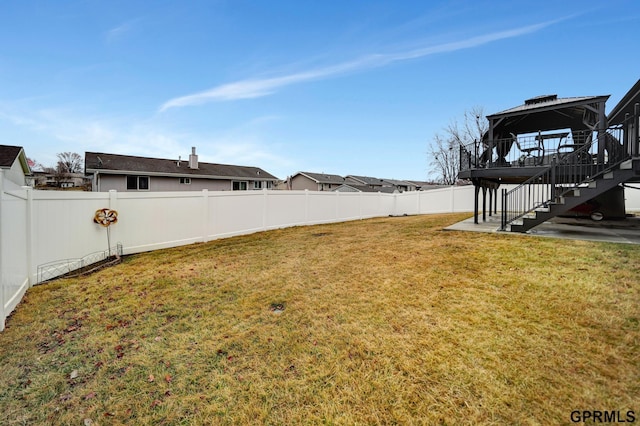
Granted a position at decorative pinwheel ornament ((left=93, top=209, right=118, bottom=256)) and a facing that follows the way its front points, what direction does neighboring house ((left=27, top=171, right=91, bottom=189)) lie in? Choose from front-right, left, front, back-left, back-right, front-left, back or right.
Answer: back

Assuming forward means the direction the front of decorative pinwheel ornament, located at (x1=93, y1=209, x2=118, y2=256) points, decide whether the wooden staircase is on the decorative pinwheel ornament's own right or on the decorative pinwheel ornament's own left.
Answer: on the decorative pinwheel ornament's own left

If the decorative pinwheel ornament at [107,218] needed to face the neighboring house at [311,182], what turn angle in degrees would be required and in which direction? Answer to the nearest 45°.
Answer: approximately 135° to its left

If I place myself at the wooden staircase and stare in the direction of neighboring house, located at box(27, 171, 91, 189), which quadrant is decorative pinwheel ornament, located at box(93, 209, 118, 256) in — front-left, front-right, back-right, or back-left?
front-left

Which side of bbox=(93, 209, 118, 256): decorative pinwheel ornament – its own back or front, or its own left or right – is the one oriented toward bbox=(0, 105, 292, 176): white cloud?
back

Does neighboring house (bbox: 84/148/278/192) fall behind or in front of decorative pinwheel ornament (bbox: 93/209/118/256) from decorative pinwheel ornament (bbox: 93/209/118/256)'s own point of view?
behind
